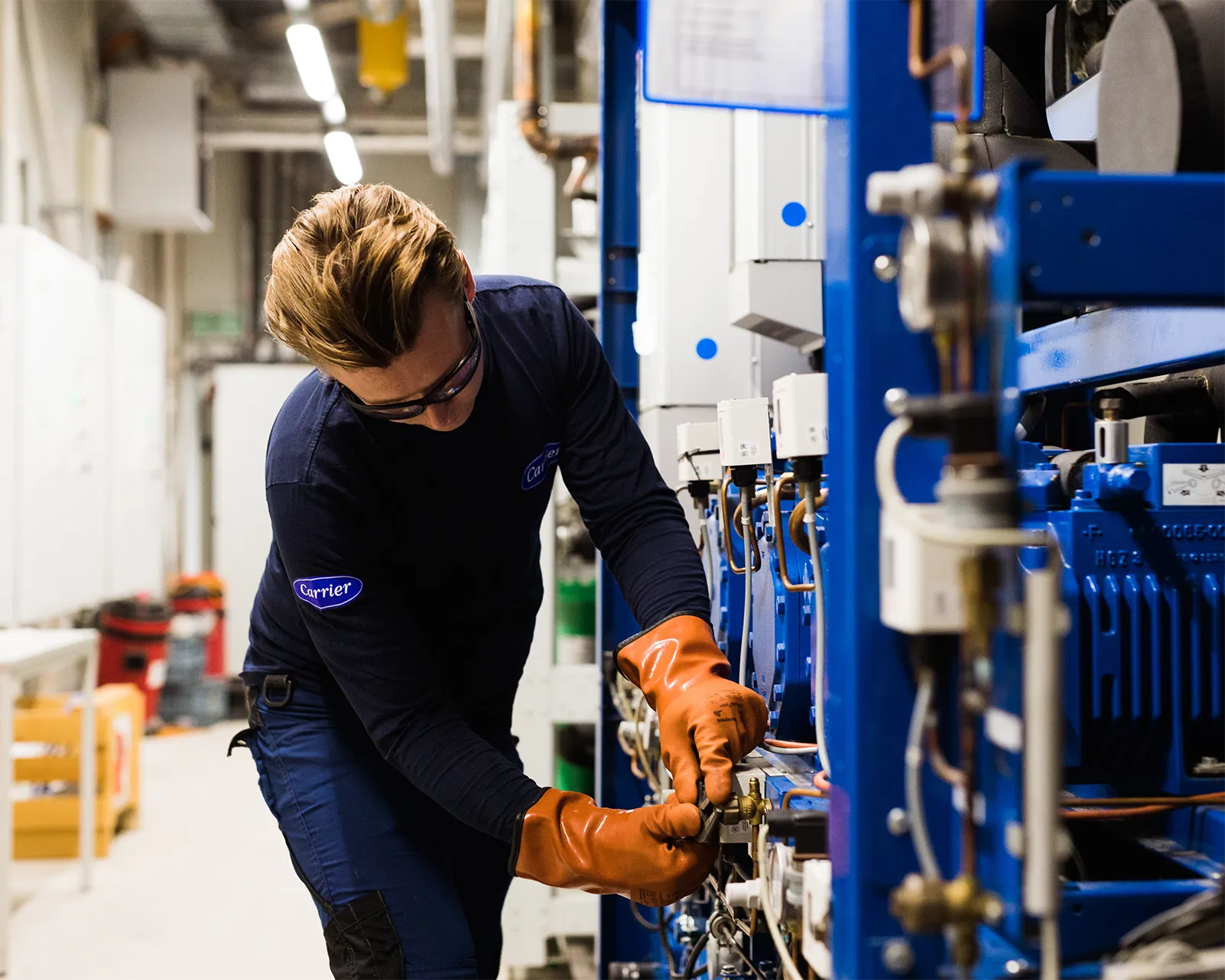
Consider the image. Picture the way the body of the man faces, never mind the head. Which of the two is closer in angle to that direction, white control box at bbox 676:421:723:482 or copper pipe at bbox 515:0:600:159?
the white control box

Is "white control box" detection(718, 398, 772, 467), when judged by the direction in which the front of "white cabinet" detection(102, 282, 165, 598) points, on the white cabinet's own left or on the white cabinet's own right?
on the white cabinet's own right

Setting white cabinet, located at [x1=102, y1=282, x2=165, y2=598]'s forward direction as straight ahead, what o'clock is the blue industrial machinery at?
The blue industrial machinery is roughly at 3 o'clock from the white cabinet.

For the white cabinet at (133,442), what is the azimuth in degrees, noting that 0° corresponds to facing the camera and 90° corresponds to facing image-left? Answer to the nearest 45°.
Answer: approximately 270°

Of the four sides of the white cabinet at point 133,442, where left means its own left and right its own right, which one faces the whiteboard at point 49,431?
right

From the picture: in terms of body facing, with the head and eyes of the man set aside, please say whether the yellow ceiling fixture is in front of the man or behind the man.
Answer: behind

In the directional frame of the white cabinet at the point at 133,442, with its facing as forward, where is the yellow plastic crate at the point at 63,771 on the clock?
The yellow plastic crate is roughly at 3 o'clock from the white cabinet.

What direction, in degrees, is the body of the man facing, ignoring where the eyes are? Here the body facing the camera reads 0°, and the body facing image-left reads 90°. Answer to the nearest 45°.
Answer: approximately 315°

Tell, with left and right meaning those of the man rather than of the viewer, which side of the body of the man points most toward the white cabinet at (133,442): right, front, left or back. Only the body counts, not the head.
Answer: back
